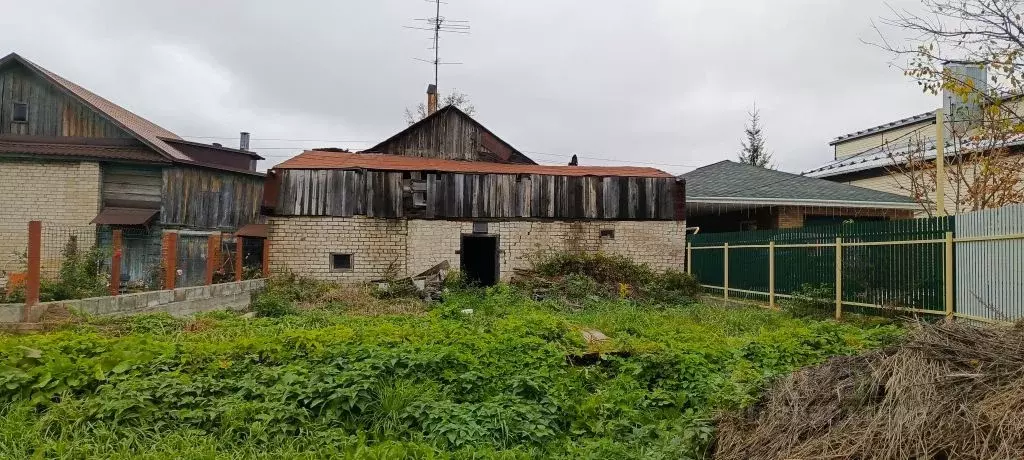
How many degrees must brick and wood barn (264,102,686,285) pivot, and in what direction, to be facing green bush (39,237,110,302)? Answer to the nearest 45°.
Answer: approximately 45° to its right

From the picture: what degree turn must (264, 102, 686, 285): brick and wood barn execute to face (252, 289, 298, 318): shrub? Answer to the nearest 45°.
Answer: approximately 45° to its right

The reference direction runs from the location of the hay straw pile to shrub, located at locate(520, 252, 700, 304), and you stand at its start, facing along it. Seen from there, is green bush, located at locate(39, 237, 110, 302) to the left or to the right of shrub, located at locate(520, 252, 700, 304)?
left

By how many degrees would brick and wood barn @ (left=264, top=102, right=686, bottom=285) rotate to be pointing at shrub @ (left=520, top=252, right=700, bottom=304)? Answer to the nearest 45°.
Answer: approximately 90° to its left

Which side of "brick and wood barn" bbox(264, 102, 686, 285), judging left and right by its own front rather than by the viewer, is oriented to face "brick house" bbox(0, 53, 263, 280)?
right

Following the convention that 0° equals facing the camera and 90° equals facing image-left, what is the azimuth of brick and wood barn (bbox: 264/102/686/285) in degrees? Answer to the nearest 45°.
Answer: approximately 0°
